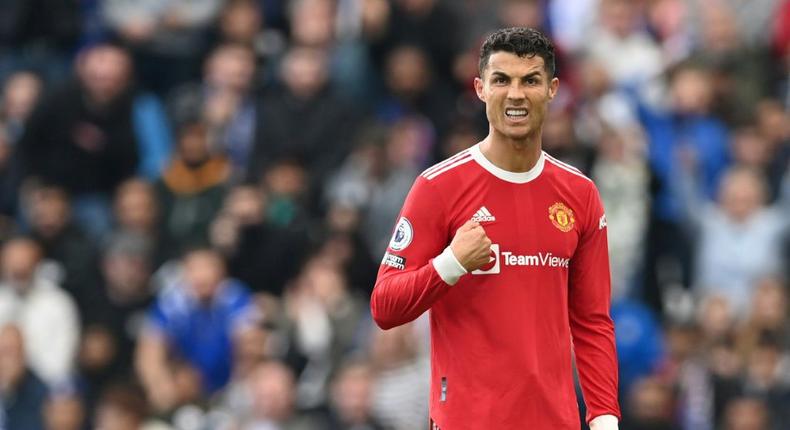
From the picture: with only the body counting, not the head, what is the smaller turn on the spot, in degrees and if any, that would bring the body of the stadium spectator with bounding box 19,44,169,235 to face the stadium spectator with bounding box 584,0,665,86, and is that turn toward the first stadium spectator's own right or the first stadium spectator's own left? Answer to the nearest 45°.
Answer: approximately 90° to the first stadium spectator's own left

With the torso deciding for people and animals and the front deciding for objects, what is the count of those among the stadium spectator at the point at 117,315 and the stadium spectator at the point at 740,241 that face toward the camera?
2

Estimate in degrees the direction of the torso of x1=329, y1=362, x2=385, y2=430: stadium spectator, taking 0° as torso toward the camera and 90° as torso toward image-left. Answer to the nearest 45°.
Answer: approximately 0°

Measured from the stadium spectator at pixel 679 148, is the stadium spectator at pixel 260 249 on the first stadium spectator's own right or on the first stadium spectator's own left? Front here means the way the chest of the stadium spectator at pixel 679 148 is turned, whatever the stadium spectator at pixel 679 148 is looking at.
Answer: on the first stadium spectator's own right
